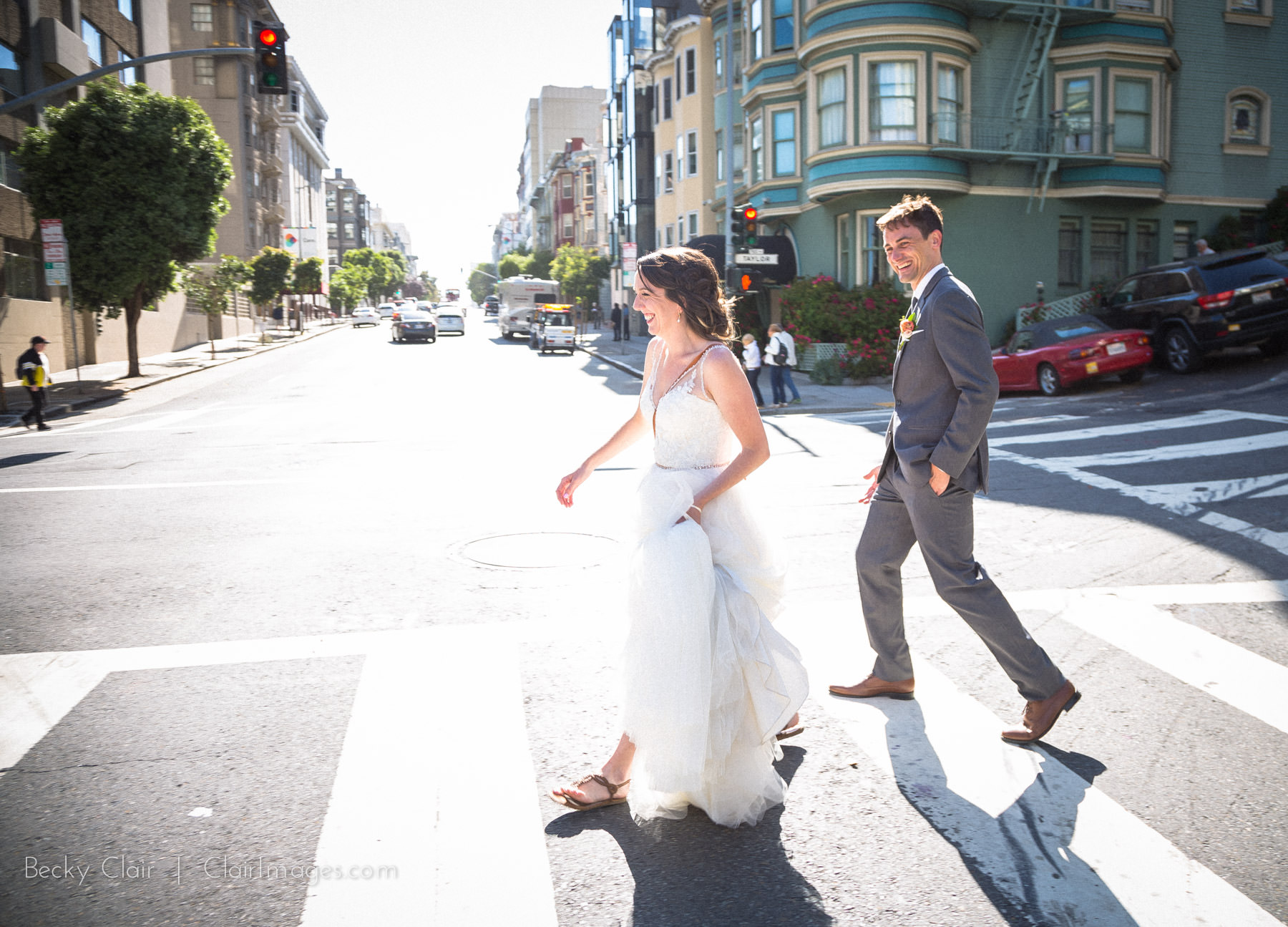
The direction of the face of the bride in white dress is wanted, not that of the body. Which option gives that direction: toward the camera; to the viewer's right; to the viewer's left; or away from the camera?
to the viewer's left

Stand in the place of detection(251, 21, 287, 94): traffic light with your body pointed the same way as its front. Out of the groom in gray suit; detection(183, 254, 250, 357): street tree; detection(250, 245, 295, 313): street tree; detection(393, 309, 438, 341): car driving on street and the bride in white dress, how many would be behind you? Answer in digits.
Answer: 3

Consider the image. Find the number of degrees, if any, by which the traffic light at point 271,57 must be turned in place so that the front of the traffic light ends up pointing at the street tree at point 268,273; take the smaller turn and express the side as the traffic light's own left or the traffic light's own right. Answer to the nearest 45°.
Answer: approximately 180°

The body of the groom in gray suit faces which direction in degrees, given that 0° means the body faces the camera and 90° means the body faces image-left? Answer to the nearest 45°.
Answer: approximately 90°

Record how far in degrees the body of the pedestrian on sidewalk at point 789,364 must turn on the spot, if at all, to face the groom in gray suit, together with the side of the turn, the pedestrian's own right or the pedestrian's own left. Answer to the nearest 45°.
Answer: approximately 90° to the pedestrian's own left

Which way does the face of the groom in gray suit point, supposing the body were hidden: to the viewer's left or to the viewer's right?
to the viewer's left
